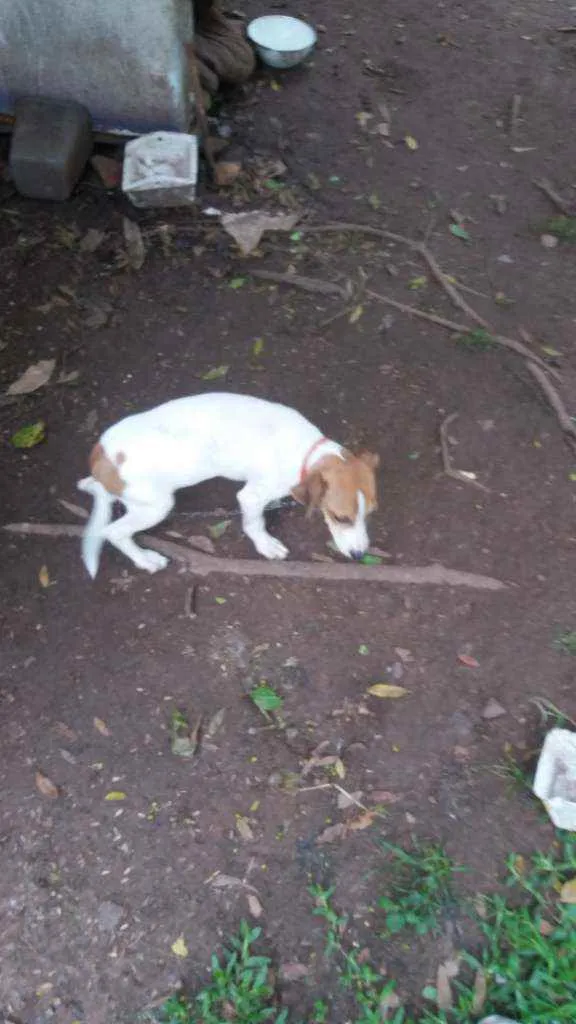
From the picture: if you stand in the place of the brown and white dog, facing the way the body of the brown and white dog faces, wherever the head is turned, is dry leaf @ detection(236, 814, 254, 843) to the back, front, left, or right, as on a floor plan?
right

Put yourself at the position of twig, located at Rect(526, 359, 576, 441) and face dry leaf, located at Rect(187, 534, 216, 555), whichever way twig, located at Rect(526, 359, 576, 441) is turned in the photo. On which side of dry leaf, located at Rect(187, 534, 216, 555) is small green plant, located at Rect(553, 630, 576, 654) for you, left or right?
left

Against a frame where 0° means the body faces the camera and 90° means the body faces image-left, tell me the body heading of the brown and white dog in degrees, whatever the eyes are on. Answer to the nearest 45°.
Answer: approximately 270°

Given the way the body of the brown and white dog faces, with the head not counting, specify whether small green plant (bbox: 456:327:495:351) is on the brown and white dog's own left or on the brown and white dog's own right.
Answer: on the brown and white dog's own left

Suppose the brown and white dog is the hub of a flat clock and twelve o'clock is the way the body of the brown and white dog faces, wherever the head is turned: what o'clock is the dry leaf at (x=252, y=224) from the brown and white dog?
The dry leaf is roughly at 9 o'clock from the brown and white dog.

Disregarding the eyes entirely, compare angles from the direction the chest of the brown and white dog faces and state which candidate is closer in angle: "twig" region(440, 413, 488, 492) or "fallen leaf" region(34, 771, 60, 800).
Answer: the twig

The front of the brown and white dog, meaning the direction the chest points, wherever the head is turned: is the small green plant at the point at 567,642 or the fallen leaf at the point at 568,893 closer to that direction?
the small green plant

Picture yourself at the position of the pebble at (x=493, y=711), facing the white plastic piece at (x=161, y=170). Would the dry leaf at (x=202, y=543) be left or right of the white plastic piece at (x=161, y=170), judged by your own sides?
left

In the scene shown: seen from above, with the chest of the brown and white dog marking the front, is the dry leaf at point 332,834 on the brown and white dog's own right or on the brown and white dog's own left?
on the brown and white dog's own right

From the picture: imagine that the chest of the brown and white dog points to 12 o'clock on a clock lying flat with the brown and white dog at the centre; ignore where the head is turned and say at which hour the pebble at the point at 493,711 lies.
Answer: The pebble is roughly at 1 o'clock from the brown and white dog.

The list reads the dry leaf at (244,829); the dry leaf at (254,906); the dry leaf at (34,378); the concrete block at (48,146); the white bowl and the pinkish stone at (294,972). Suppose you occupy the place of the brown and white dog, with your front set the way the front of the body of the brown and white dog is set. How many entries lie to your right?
3

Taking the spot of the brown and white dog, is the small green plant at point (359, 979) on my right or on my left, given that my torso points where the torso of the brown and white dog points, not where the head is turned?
on my right

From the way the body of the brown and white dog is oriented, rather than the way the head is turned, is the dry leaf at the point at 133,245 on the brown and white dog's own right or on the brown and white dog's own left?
on the brown and white dog's own left
